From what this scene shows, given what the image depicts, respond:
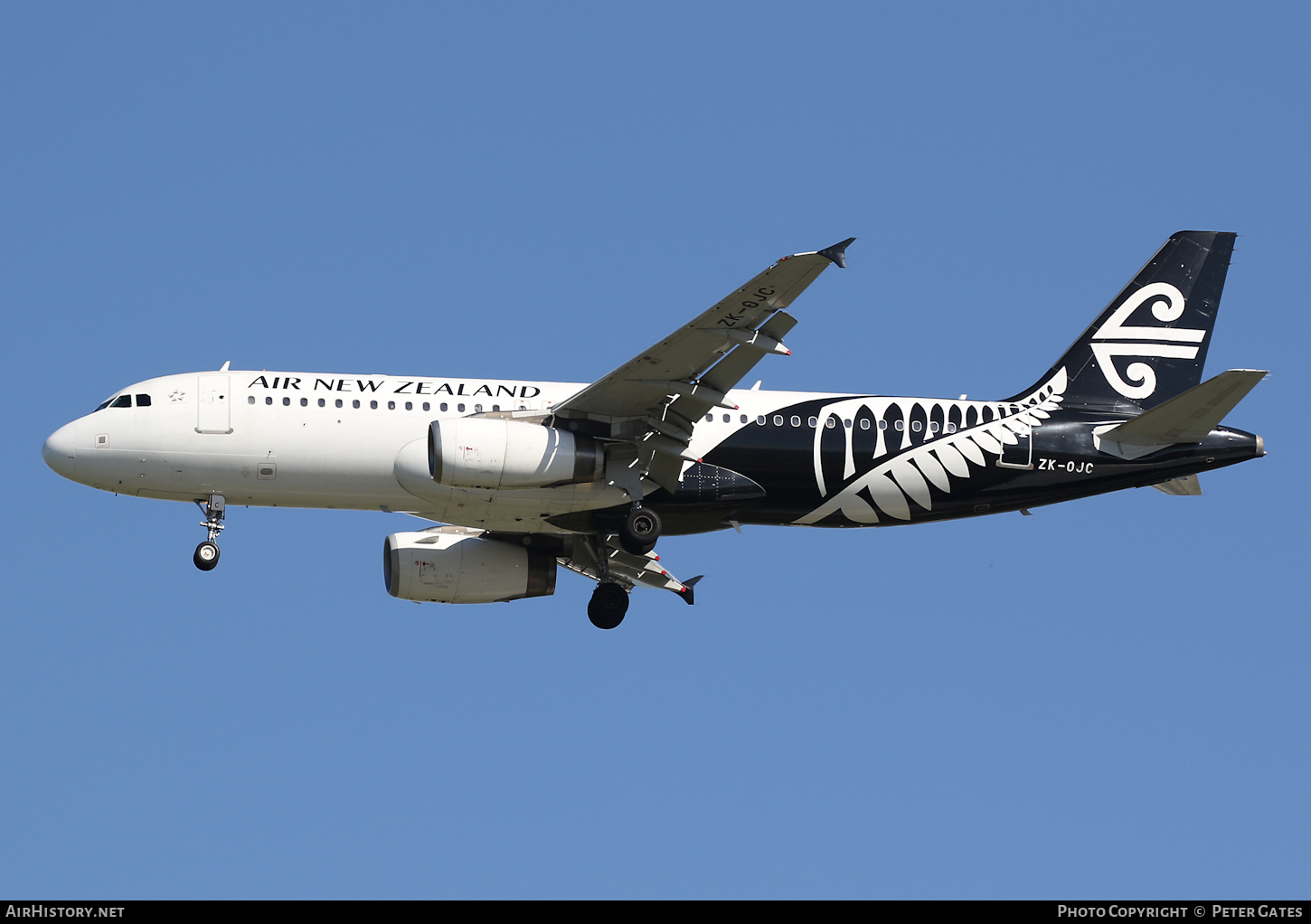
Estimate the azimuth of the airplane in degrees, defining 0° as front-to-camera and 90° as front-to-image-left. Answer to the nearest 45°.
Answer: approximately 90°
